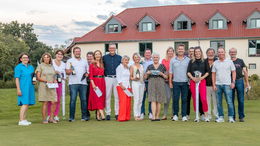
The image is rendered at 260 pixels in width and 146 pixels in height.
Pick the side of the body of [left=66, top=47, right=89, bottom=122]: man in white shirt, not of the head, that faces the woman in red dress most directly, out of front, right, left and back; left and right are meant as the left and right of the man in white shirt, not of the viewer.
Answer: left

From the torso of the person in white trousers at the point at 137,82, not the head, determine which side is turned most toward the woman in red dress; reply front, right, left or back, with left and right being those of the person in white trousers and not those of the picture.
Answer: right

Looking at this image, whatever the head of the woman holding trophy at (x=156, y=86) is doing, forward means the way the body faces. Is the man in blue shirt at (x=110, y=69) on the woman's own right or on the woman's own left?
on the woman's own right
